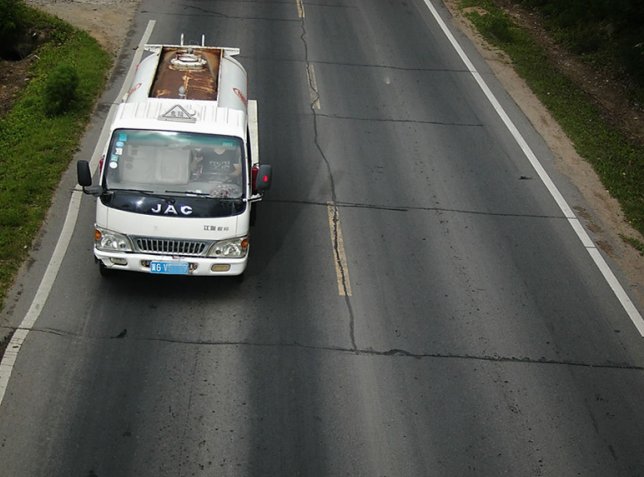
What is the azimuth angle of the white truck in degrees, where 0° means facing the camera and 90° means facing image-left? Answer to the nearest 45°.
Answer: approximately 0°
